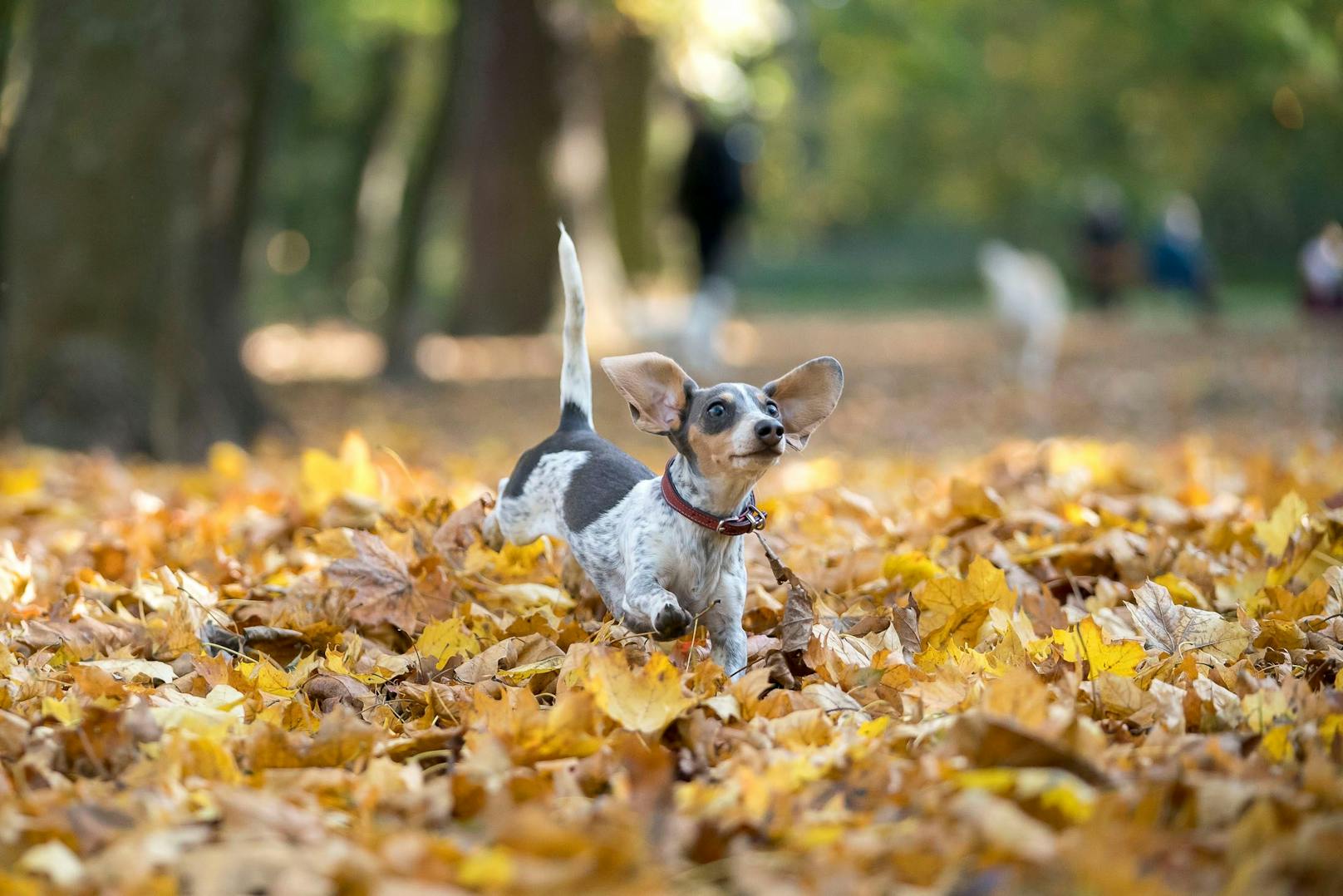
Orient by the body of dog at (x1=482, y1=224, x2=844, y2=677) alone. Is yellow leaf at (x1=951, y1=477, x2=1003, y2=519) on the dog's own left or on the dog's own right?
on the dog's own left

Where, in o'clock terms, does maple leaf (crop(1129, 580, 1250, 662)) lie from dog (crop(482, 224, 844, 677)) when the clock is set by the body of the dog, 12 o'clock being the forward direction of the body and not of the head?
The maple leaf is roughly at 11 o'clock from the dog.

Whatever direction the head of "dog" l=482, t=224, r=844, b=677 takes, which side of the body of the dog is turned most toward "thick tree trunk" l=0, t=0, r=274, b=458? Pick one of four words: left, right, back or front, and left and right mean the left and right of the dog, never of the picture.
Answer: back

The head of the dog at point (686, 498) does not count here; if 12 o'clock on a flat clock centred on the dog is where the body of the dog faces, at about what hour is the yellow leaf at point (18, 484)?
The yellow leaf is roughly at 6 o'clock from the dog.

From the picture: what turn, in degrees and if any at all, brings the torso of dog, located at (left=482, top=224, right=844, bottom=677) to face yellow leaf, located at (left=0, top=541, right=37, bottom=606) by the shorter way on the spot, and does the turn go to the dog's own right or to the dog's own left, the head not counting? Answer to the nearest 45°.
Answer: approximately 135° to the dog's own right

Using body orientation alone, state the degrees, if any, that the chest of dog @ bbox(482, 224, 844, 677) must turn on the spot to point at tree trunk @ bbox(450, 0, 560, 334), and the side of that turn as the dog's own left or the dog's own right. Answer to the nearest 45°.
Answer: approximately 135° to the dog's own left

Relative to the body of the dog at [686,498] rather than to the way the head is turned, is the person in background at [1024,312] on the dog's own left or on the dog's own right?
on the dog's own left

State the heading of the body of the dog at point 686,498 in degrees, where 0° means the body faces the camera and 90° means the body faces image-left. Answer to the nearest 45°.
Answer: approximately 315°
